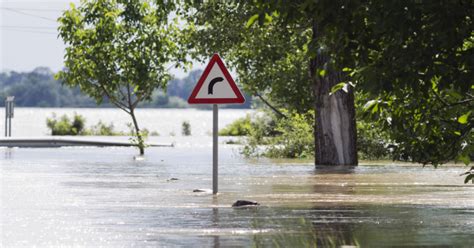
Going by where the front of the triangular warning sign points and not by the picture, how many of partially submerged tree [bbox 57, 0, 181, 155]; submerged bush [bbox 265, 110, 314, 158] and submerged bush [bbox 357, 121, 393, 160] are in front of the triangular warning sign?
0

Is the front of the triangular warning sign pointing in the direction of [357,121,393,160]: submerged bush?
no

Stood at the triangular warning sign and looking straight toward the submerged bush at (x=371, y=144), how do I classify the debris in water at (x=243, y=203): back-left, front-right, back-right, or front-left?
back-right

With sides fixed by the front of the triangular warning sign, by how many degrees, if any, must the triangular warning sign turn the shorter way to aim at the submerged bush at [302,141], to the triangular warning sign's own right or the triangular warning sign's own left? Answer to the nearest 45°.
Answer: approximately 180°

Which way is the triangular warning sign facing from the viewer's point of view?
toward the camera

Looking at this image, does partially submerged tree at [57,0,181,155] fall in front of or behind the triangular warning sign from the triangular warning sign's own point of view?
behind
